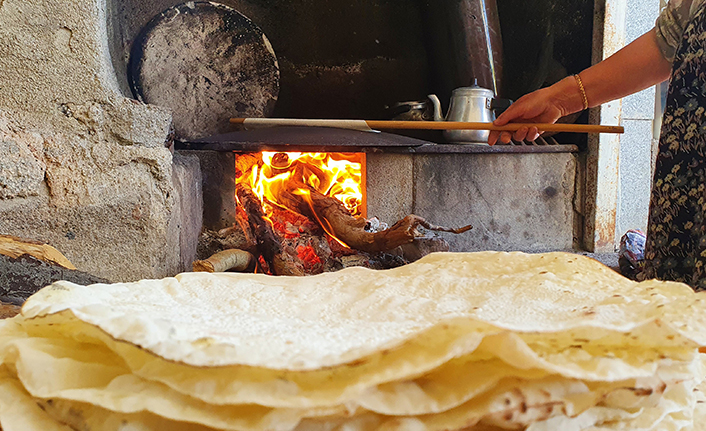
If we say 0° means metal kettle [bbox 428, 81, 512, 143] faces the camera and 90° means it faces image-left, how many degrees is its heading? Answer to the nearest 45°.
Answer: approximately 90°

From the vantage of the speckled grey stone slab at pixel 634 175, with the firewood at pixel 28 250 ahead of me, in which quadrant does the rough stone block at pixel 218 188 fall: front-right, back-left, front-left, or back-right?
front-right

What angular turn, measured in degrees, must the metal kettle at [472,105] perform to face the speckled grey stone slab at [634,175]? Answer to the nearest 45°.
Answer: approximately 135° to its right

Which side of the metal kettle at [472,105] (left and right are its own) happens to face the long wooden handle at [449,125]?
left

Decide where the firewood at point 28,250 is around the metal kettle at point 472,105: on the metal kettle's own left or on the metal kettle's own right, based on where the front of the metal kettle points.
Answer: on the metal kettle's own left

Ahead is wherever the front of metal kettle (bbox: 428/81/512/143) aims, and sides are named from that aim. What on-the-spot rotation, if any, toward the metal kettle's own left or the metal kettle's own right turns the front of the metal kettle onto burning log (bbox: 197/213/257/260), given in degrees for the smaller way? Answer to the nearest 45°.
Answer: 0° — it already faces it

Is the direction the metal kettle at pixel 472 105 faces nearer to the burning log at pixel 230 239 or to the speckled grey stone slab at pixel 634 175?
the burning log

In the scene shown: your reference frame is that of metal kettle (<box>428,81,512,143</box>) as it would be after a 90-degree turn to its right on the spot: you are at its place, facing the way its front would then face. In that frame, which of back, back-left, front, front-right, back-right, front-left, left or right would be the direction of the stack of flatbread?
back

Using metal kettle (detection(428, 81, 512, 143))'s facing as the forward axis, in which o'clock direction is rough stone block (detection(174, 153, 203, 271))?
The rough stone block is roughly at 11 o'clock from the metal kettle.
